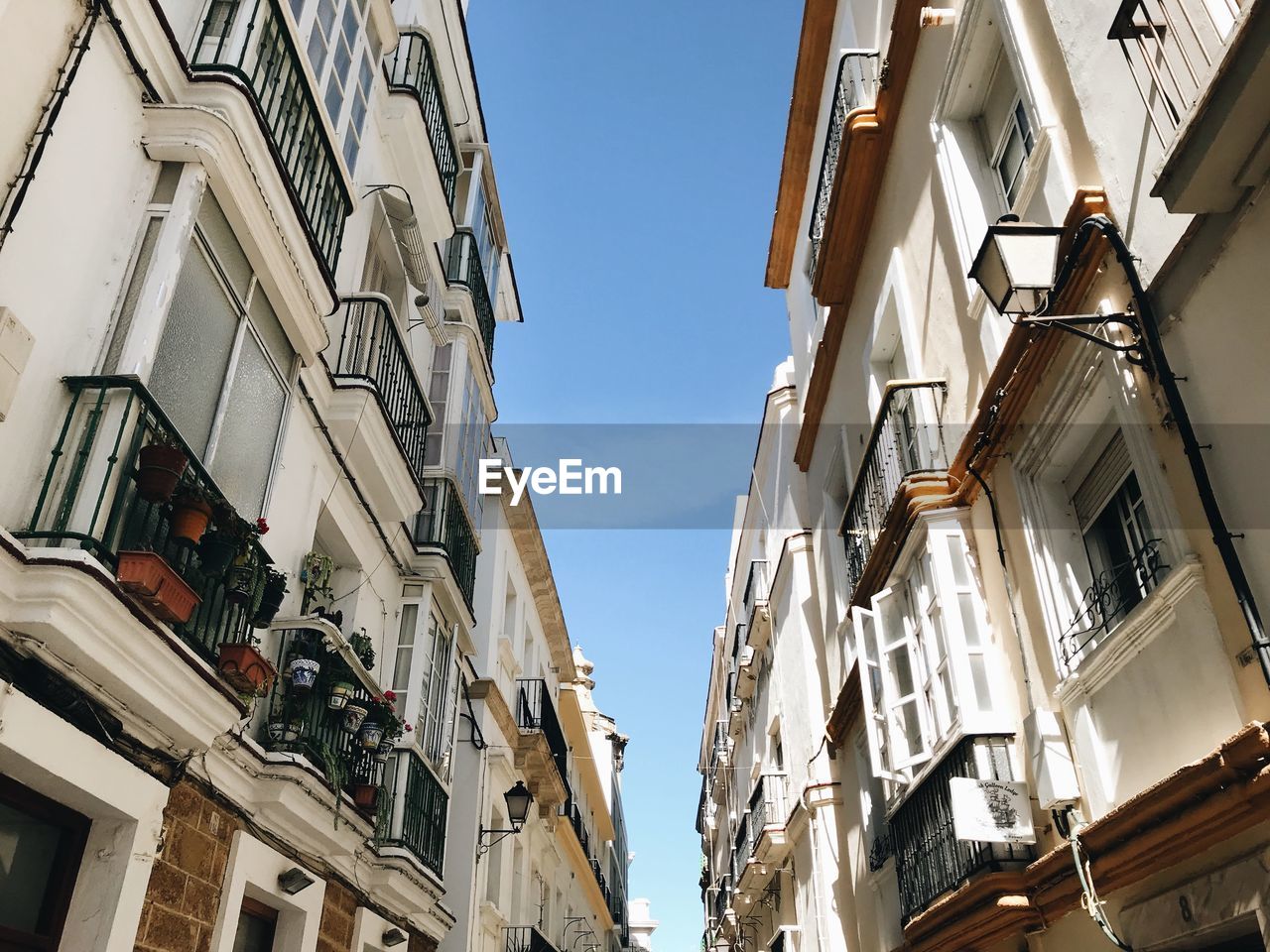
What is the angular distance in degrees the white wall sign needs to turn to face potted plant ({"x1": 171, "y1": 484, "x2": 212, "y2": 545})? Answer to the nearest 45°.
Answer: approximately 45° to its right

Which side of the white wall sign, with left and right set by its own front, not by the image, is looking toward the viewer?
front

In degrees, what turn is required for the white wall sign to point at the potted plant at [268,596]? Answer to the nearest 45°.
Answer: approximately 45° to its right

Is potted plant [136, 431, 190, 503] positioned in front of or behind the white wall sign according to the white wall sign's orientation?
in front

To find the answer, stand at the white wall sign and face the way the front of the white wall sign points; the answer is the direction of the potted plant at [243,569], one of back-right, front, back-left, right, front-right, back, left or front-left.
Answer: front-right

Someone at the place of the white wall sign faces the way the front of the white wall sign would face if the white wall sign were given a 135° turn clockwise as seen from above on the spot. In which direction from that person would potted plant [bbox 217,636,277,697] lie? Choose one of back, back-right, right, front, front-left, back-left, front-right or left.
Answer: left
